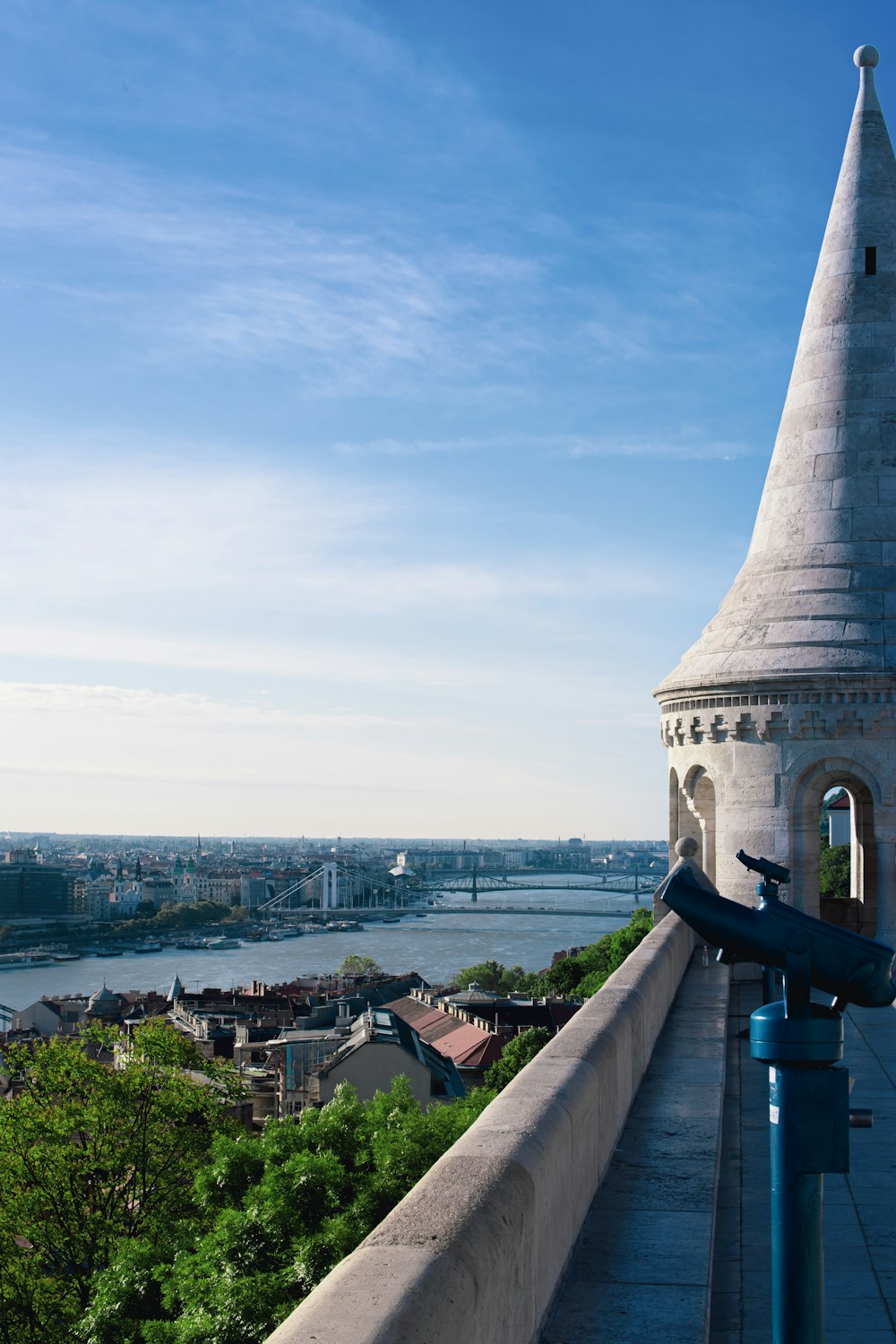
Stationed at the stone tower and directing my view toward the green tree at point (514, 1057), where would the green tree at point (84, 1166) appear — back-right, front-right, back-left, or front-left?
front-left
